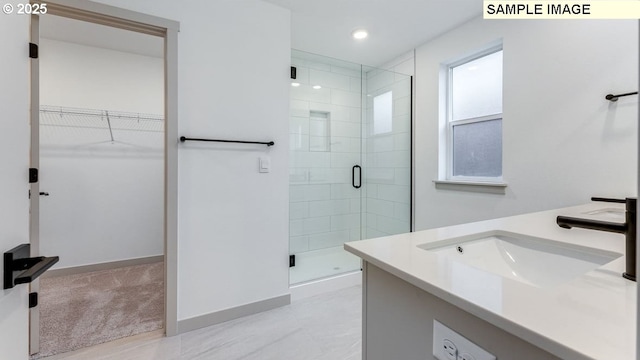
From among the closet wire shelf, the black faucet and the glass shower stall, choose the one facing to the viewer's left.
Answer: the black faucet

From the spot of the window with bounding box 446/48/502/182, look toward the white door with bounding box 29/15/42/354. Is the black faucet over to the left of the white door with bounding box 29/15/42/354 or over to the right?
left

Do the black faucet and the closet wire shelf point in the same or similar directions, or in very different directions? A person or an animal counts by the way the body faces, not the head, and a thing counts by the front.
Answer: very different directions

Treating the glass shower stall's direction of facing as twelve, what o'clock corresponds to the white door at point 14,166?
The white door is roughly at 2 o'clock from the glass shower stall.

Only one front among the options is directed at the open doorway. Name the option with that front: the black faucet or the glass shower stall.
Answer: the black faucet

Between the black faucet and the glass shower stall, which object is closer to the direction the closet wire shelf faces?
the black faucet

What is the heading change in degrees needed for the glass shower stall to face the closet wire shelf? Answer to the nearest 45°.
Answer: approximately 135° to its right

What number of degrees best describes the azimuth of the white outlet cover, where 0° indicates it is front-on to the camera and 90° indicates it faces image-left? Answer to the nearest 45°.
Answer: approximately 45°

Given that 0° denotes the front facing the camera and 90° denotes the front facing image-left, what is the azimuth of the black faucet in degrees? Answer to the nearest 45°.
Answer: approximately 90°

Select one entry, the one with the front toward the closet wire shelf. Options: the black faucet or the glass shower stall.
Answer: the black faucet

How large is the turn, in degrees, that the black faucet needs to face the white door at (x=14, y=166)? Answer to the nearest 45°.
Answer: approximately 45° to its left

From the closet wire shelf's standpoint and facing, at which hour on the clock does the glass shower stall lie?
The glass shower stall is roughly at 10 o'clock from the closet wire shelf.
